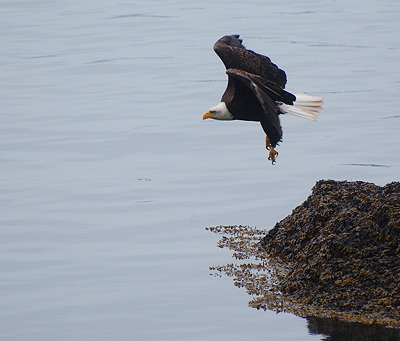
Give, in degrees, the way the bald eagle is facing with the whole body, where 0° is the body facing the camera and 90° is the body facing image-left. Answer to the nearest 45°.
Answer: approximately 90°

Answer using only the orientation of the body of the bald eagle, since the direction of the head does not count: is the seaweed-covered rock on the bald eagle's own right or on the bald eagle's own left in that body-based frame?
on the bald eagle's own left
